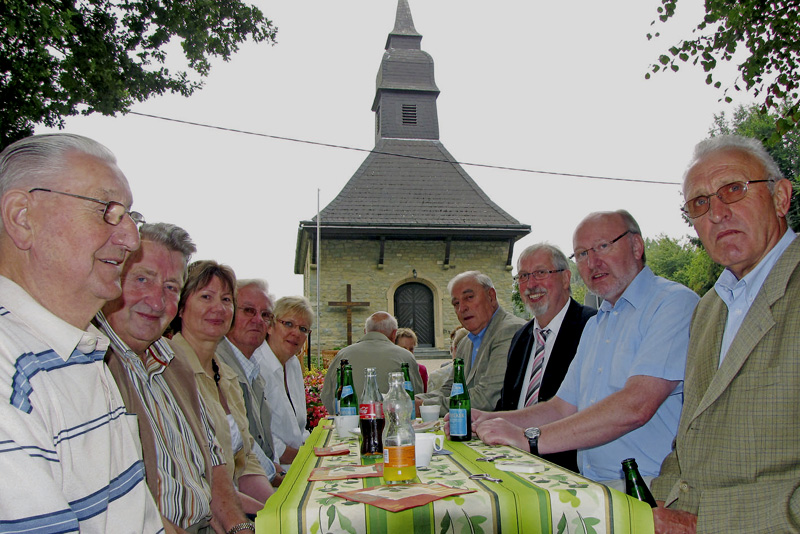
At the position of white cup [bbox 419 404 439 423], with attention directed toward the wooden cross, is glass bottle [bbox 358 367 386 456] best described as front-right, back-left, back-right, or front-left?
back-left

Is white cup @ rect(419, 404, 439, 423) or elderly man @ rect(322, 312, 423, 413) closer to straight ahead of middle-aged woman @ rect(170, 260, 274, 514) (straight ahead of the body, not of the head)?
the white cup

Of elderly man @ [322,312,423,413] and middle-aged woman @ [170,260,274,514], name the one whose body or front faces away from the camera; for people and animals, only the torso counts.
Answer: the elderly man

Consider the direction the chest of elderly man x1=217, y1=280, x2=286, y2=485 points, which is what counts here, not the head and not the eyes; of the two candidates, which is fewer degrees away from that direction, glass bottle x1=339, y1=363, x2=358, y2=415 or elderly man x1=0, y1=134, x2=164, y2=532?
the glass bottle

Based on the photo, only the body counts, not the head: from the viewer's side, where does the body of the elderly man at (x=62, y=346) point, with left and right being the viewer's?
facing to the right of the viewer

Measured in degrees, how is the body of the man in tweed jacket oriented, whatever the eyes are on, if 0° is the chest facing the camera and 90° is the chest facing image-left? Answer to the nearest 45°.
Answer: approximately 45°

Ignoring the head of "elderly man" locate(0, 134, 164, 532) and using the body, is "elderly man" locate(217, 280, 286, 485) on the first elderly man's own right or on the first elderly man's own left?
on the first elderly man's own left

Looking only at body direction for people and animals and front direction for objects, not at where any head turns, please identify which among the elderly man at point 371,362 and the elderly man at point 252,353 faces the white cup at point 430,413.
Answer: the elderly man at point 252,353
